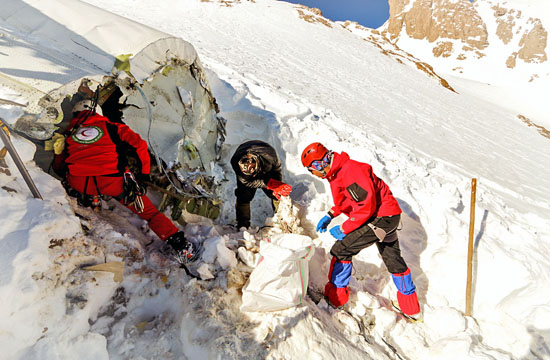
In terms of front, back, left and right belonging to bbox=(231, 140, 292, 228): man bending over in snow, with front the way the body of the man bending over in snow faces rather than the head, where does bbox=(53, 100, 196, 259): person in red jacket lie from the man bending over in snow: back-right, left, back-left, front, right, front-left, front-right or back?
front-right

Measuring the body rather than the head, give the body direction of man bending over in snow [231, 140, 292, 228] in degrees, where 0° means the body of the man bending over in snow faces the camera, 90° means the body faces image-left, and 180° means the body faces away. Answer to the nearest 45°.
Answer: approximately 0°

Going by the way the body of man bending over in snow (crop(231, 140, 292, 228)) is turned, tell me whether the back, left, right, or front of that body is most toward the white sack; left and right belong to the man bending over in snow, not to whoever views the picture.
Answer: front

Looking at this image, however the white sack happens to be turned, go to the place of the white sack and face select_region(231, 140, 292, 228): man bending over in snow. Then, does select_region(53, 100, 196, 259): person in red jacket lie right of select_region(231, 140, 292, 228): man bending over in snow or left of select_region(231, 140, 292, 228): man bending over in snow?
left

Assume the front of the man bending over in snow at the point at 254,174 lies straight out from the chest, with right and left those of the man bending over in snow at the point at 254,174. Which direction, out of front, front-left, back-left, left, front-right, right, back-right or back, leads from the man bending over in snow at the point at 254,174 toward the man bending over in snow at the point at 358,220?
front-left
